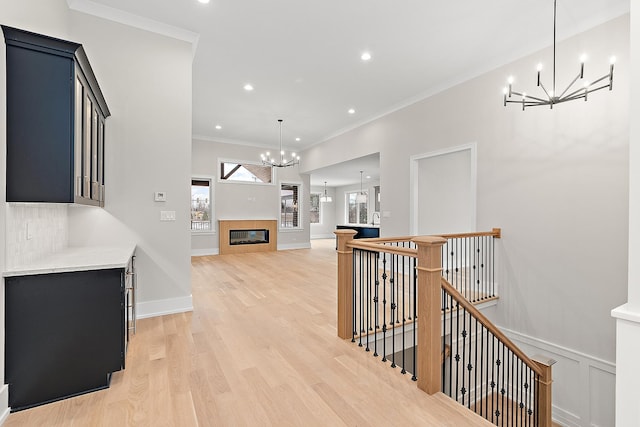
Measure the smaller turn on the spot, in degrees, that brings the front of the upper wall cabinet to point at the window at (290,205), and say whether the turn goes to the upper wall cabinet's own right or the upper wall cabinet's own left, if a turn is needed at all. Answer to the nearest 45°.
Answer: approximately 45° to the upper wall cabinet's own left

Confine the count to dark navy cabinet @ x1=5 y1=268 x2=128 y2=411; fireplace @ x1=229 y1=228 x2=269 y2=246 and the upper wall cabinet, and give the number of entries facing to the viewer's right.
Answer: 2

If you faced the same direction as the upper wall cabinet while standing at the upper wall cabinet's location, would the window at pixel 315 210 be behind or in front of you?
in front

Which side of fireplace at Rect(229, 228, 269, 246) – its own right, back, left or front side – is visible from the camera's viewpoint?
front

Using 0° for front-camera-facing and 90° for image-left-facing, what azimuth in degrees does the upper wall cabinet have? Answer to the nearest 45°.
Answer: approximately 270°

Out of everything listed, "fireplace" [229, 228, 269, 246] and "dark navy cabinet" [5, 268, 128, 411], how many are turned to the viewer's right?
1

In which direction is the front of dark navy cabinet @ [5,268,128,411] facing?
to the viewer's right

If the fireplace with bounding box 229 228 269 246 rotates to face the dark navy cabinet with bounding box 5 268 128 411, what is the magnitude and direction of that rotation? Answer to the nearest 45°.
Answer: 0° — it already faces it

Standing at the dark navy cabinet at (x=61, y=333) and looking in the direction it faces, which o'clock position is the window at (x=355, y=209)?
The window is roughly at 11 o'clock from the dark navy cabinet.
